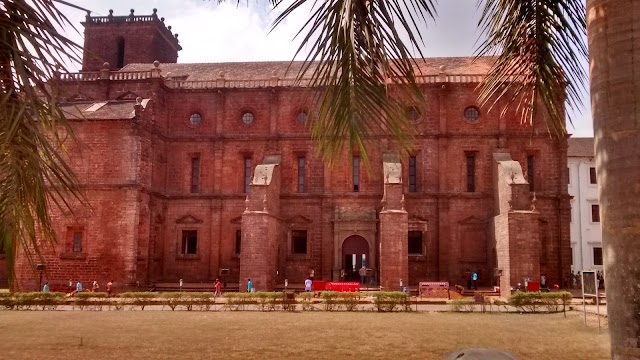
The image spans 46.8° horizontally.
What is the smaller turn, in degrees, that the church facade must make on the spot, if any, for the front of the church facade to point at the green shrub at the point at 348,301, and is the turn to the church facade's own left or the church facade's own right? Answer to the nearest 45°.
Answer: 0° — it already faces it

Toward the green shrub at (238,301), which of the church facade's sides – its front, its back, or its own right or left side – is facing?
front

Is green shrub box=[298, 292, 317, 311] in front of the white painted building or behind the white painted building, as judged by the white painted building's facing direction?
in front

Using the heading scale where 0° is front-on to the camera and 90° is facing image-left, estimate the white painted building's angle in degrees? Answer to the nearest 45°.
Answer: approximately 0°

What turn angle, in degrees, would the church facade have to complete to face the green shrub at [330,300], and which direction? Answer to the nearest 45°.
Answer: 0° — it already faces it

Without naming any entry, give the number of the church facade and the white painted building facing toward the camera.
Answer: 2

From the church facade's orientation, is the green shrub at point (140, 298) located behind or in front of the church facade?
in front
